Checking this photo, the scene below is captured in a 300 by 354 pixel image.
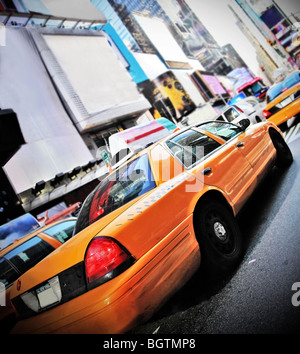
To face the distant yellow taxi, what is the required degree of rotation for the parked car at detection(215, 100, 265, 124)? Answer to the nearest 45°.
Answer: approximately 90° to its right

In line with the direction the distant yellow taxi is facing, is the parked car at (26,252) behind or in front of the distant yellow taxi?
behind

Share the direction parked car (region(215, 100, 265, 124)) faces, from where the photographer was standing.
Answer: facing away from the viewer and to the right of the viewer

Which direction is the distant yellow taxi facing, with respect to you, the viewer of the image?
facing away from the viewer

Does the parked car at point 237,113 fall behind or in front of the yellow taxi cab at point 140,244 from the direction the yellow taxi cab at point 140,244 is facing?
in front

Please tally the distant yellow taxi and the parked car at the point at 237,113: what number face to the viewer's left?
0

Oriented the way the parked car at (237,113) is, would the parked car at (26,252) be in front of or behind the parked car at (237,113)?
behind

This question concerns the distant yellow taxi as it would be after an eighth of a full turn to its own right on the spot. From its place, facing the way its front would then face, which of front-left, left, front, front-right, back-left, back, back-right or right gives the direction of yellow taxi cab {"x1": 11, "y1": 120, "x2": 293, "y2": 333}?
back-right

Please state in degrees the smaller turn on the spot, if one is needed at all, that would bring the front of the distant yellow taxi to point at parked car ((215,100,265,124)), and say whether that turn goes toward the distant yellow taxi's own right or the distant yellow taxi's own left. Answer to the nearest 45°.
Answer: approximately 45° to the distant yellow taxi's own left

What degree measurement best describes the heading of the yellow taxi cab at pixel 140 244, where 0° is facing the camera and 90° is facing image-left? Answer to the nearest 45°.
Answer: approximately 225°

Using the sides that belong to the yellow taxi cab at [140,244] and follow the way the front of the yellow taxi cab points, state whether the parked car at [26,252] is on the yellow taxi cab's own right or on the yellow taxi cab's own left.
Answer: on the yellow taxi cab's own left
